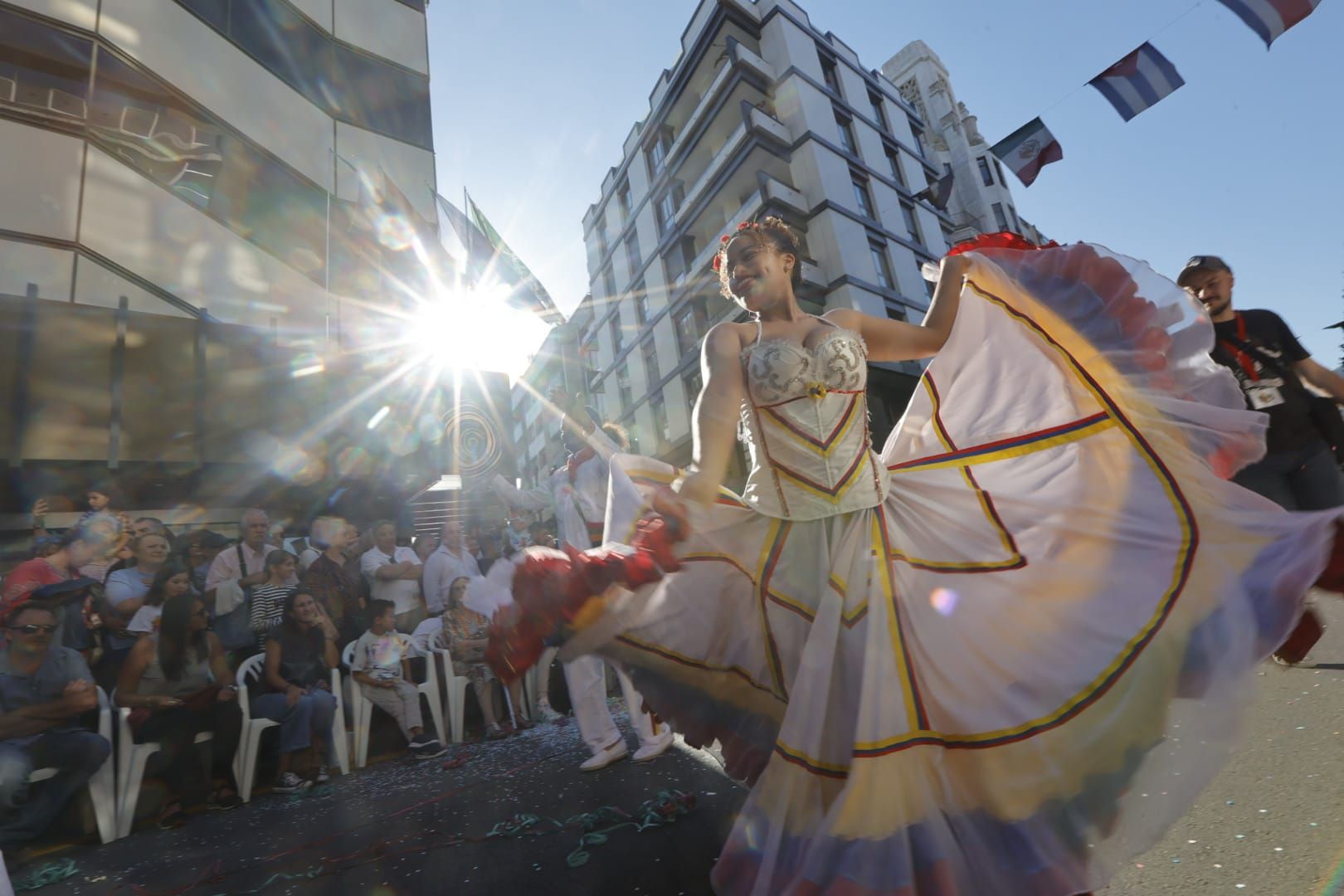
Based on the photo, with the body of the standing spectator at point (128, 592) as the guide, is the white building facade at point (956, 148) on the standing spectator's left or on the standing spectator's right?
on the standing spectator's left

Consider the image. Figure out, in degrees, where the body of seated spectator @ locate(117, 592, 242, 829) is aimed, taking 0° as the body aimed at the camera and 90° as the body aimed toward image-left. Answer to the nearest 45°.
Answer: approximately 315°

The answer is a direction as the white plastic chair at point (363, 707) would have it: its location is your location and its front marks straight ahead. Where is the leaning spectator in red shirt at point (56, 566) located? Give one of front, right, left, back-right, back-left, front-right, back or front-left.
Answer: back-right

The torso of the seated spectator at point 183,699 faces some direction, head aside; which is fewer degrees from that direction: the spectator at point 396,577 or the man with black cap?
the man with black cap

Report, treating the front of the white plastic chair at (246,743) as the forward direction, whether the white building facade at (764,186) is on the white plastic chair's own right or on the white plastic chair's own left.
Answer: on the white plastic chair's own left

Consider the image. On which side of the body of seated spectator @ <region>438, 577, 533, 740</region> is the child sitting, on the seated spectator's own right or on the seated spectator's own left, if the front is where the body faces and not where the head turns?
on the seated spectator's own right

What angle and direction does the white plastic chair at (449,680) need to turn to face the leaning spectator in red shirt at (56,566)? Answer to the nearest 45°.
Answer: approximately 135° to its right

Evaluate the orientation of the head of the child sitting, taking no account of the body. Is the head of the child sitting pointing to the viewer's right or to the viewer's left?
to the viewer's right

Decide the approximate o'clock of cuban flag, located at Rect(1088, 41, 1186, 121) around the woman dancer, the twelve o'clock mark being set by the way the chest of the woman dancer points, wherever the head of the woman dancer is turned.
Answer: The cuban flag is roughly at 7 o'clock from the woman dancer.
